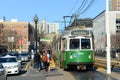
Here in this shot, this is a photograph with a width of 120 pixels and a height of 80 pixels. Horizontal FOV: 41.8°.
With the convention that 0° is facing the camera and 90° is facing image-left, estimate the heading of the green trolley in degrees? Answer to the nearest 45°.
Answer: approximately 0°
